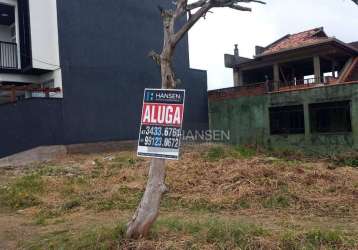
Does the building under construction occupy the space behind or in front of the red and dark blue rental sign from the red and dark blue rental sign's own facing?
behind

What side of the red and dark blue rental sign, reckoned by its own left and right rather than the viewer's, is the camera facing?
front
